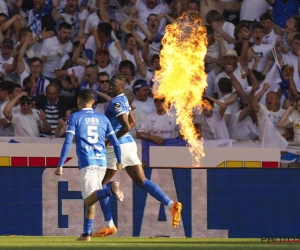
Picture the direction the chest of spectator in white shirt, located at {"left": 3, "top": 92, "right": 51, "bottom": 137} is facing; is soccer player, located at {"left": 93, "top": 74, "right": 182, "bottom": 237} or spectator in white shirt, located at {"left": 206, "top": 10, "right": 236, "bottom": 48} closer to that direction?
the soccer player

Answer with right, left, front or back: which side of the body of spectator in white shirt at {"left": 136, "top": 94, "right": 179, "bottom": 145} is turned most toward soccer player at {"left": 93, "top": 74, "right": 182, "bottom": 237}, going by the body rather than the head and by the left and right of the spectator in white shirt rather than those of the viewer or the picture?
front

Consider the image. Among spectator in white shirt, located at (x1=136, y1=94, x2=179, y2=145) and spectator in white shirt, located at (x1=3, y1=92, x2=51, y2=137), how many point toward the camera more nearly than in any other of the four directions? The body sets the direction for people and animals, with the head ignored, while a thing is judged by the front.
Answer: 2

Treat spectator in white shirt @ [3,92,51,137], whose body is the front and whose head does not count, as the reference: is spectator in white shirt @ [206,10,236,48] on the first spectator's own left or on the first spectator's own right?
on the first spectator's own left

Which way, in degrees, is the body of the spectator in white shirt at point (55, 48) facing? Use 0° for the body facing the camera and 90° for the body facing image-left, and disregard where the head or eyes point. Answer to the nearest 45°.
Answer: approximately 315°

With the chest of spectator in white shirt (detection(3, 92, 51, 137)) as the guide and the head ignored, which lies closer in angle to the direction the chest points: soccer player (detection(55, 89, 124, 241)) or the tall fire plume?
the soccer player

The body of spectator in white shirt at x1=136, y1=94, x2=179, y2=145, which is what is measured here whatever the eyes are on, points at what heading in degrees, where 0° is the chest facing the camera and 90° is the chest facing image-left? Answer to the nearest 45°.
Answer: approximately 0°

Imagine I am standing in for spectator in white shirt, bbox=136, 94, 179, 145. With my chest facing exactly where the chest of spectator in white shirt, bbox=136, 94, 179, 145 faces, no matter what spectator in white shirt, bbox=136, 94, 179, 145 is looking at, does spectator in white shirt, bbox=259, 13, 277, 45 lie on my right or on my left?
on my left

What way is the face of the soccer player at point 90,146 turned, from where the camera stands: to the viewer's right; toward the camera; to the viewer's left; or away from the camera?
away from the camera

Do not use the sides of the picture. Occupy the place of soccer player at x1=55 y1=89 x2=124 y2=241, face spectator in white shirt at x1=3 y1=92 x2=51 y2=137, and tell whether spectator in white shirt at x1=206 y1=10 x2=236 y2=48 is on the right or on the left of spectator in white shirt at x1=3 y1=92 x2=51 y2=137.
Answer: right
